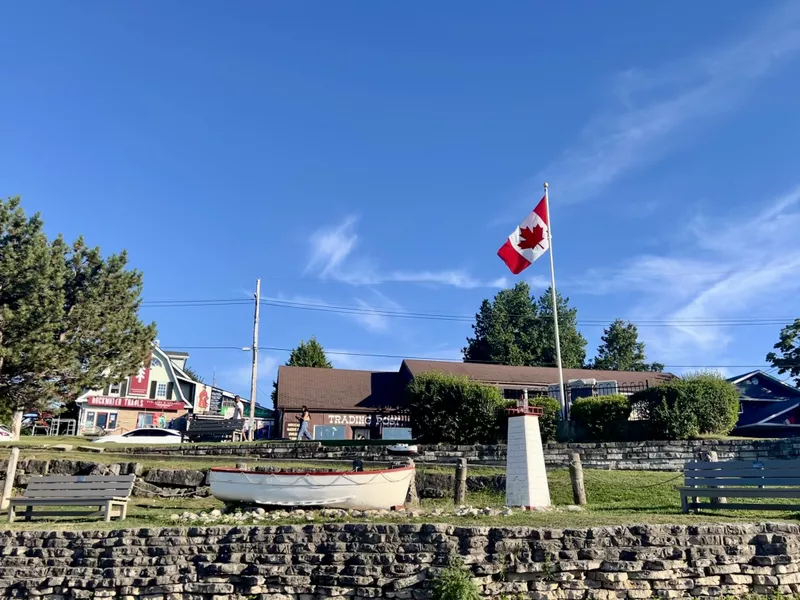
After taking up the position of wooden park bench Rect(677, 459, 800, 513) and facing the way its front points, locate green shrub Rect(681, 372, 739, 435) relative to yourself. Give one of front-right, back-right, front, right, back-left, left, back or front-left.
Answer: back

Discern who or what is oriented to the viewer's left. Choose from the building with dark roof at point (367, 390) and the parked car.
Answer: the parked car

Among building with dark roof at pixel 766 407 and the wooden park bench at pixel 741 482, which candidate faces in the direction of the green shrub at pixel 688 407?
the building with dark roof

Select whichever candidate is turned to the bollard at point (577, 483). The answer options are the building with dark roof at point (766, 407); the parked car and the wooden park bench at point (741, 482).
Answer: the building with dark roof

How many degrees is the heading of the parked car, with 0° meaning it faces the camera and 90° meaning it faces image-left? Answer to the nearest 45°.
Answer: approximately 90°

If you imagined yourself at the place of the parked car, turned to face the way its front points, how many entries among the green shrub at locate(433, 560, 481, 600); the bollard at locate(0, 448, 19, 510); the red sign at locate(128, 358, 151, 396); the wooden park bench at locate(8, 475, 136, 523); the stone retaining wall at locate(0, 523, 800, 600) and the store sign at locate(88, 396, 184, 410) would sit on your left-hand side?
4

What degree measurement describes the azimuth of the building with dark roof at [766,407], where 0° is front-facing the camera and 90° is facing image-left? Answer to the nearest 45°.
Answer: approximately 0°

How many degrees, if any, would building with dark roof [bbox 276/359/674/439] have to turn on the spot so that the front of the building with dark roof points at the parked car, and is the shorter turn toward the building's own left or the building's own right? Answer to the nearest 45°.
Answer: approximately 45° to the building's own right

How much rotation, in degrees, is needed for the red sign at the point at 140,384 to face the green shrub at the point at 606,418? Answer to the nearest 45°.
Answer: approximately 45° to its left

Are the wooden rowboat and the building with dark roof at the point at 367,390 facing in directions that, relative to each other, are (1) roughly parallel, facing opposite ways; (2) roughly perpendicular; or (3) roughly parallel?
roughly perpendicular
